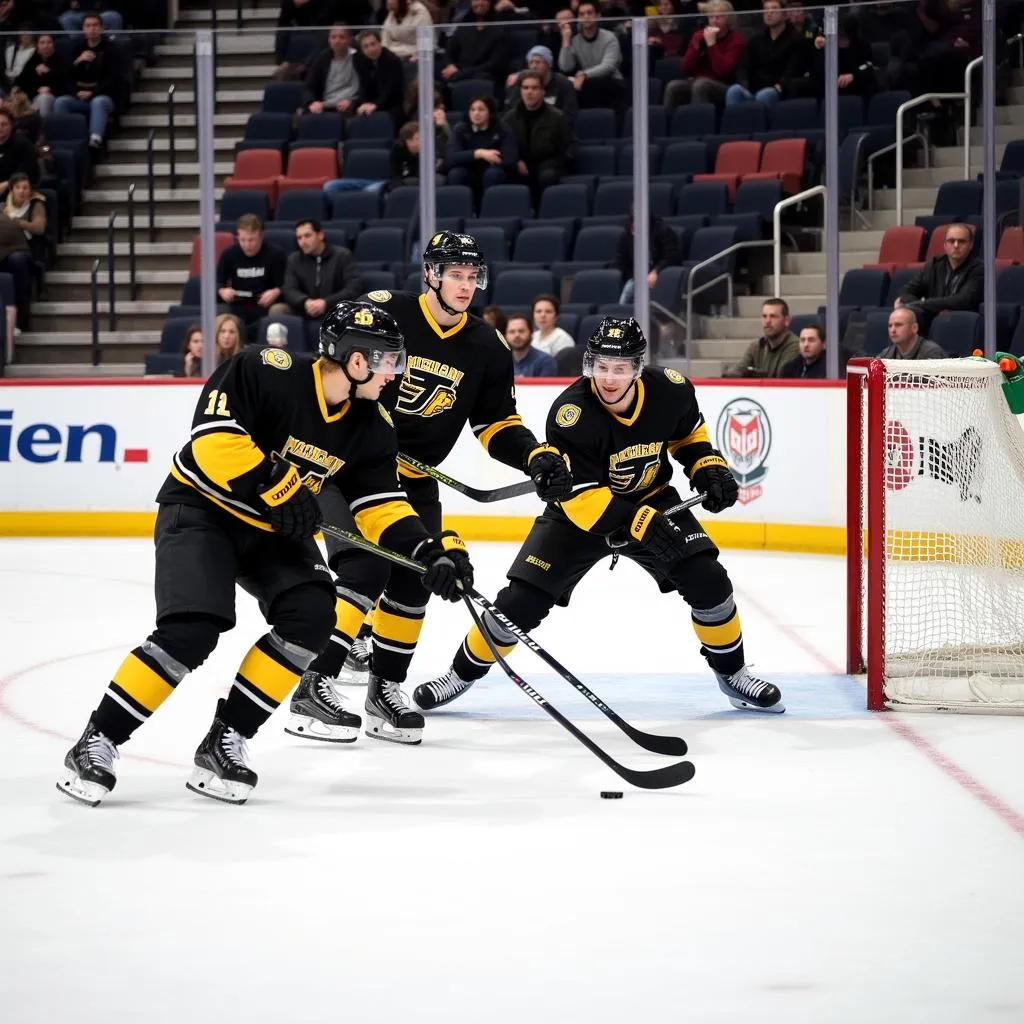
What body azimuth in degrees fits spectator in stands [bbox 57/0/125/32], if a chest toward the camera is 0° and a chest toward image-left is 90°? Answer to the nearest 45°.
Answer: approximately 0°

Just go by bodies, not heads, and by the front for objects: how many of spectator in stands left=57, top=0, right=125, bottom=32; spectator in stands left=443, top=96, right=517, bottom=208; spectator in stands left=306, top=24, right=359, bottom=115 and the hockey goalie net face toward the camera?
3

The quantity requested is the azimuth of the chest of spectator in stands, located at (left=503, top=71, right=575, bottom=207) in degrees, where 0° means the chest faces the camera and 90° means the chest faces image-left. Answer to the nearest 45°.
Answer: approximately 0°

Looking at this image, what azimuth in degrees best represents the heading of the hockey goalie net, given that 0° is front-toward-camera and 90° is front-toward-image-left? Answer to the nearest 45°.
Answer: approximately 90°

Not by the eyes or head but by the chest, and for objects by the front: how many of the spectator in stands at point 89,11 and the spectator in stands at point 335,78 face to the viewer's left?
0

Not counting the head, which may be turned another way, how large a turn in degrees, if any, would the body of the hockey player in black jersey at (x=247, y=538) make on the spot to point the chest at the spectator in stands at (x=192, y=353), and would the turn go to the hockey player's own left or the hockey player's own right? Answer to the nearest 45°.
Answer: approximately 135° to the hockey player's own left

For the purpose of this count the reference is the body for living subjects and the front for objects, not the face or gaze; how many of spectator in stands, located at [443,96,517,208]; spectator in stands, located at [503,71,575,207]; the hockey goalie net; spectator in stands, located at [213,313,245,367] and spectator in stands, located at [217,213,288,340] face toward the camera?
4

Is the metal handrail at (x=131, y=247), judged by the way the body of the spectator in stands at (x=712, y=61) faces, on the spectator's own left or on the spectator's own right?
on the spectator's own right

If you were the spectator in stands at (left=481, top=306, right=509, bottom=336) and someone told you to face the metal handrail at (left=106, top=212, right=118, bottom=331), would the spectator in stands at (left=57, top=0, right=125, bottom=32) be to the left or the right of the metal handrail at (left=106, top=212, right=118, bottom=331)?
right

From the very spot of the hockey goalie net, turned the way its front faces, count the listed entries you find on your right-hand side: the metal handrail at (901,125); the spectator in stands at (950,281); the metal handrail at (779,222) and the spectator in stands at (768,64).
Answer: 4

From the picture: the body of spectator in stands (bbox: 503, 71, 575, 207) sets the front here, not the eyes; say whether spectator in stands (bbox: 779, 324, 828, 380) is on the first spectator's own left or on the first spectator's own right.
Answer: on the first spectator's own left

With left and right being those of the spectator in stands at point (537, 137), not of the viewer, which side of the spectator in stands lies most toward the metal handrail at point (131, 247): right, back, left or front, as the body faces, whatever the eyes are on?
right
